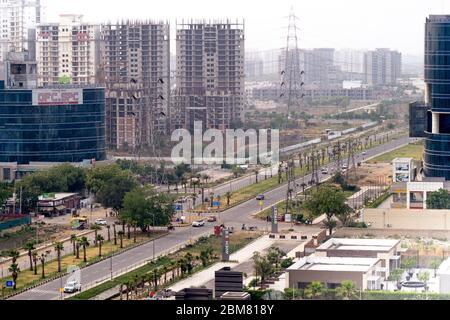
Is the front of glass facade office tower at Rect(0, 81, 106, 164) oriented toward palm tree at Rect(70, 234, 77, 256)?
yes

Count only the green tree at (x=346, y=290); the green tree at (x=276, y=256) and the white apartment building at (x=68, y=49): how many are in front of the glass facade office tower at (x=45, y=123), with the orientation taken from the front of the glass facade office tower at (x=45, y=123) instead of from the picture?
2

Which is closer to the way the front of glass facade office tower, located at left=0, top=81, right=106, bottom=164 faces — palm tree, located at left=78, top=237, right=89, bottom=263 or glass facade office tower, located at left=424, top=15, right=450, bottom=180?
the palm tree

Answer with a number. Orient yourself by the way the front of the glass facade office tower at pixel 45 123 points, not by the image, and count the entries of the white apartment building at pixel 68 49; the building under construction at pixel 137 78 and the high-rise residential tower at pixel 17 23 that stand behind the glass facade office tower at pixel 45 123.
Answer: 3

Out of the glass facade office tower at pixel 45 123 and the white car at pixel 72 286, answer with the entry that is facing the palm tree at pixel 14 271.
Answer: the glass facade office tower

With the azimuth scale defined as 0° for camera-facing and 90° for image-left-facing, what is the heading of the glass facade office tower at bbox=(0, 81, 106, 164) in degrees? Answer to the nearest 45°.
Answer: approximately 0°

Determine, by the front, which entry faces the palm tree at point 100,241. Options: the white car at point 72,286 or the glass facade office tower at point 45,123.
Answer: the glass facade office tower
